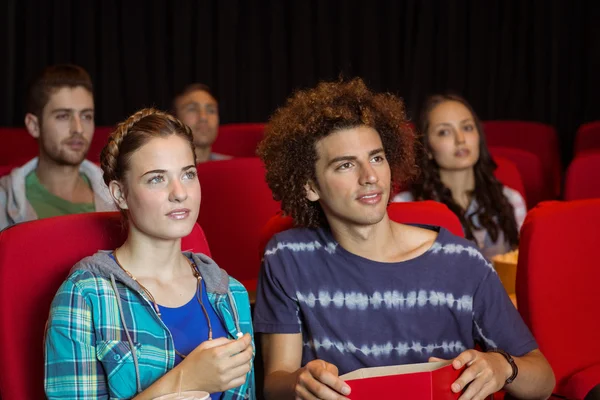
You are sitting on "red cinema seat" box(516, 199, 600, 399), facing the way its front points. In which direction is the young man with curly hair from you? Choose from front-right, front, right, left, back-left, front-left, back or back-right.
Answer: right

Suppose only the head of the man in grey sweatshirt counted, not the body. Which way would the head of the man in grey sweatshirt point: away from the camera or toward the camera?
toward the camera

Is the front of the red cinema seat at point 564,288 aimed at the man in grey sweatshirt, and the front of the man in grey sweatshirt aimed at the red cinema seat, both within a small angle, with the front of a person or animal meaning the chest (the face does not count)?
no

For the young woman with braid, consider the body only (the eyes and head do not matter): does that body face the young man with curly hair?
no

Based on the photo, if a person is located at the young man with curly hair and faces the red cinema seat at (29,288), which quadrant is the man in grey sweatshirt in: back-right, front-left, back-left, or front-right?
front-right

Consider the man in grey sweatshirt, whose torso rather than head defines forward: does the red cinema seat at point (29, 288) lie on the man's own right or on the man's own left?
on the man's own right

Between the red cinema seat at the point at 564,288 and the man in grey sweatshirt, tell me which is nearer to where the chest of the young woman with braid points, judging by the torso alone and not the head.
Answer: the red cinema seat

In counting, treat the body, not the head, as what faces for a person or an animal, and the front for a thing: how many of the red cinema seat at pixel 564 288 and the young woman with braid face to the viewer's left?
0

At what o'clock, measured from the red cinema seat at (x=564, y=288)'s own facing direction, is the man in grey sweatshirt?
The man in grey sweatshirt is roughly at 5 o'clock from the red cinema seat.

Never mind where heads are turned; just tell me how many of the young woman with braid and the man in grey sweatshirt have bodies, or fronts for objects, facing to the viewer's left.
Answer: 0

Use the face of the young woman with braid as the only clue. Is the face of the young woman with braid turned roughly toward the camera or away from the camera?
toward the camera

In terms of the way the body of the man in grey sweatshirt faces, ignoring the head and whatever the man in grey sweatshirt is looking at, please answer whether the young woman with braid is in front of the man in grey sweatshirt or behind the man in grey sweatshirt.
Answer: in front

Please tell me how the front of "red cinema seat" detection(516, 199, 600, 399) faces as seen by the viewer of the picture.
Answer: facing the viewer and to the right of the viewer

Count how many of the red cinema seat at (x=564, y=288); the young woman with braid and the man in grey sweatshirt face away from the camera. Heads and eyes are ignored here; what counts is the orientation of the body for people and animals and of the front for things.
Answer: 0

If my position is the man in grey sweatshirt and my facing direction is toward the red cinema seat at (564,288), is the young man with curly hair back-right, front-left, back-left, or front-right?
front-right

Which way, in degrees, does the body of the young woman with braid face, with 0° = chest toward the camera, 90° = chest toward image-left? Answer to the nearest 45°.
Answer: approximately 315°

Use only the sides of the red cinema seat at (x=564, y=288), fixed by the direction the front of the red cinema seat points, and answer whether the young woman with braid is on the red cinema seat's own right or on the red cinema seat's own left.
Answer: on the red cinema seat's own right

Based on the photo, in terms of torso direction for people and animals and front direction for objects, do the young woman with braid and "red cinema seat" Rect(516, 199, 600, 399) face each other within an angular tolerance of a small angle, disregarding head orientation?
no
